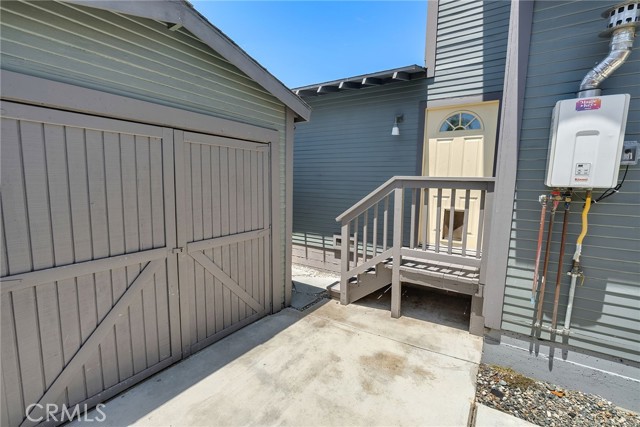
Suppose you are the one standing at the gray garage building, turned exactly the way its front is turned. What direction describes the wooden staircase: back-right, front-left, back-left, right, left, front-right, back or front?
front-left

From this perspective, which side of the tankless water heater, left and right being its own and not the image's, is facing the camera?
front

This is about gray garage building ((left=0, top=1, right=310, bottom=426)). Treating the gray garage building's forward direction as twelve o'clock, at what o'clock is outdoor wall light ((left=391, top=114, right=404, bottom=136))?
The outdoor wall light is roughly at 10 o'clock from the gray garage building.

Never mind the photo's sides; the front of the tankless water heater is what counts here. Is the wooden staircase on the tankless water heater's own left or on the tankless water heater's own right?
on the tankless water heater's own right

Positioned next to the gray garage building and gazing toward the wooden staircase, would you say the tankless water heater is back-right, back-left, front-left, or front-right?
front-right

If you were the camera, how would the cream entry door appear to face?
facing the viewer

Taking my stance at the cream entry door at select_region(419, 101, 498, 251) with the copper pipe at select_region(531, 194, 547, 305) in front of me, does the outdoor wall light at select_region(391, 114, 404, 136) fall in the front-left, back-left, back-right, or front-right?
back-right

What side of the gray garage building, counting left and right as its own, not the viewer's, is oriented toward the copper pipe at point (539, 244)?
front

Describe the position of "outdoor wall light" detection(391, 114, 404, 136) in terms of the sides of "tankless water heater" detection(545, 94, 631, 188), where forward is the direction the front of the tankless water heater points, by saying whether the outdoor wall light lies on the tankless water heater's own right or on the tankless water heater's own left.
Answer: on the tankless water heater's own right

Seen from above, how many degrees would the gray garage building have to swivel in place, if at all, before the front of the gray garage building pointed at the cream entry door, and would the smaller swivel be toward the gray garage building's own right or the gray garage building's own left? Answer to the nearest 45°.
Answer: approximately 45° to the gray garage building's own left

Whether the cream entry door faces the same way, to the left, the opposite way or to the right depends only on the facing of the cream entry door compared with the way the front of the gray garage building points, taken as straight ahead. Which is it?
to the right
